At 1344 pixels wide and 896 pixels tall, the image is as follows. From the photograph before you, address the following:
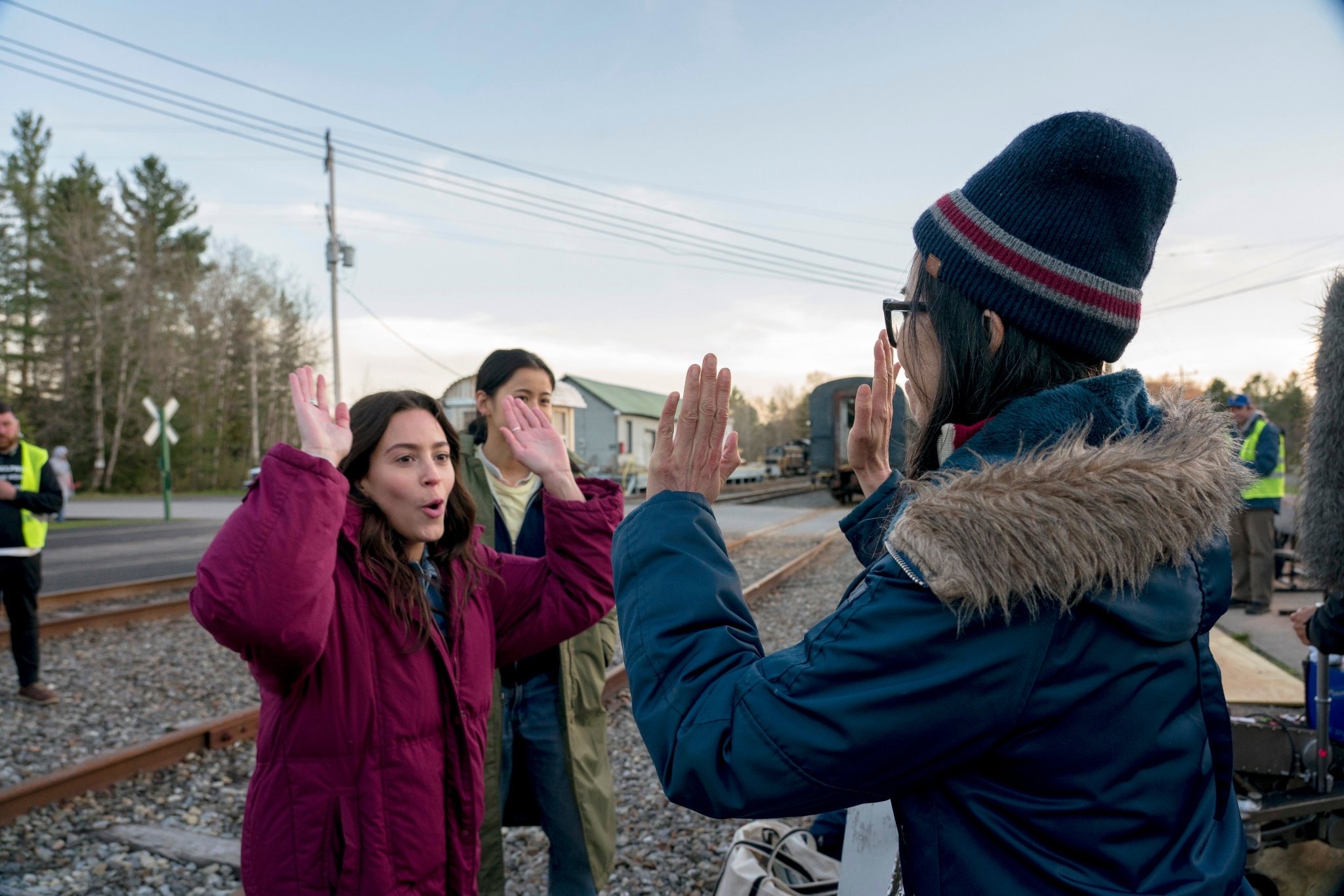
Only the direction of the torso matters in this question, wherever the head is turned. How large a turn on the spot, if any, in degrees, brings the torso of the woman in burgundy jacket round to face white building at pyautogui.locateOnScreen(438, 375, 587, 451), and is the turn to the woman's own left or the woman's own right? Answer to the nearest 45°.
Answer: approximately 135° to the woman's own left

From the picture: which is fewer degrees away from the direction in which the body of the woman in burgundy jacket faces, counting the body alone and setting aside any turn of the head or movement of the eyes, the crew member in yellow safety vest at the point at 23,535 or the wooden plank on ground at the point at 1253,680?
the wooden plank on ground

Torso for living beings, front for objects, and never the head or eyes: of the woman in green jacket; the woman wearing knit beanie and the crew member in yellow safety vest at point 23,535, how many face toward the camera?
2

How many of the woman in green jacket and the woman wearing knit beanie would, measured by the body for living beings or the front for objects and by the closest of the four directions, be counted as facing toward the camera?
1

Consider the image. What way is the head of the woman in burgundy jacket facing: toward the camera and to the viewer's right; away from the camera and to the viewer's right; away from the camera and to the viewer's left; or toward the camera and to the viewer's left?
toward the camera and to the viewer's right

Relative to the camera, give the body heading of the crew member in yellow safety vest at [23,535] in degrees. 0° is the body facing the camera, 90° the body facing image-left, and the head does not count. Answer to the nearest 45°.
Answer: approximately 0°

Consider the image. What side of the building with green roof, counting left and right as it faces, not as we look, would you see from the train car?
left

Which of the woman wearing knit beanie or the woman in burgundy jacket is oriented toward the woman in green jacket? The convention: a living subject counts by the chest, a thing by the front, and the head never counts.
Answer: the woman wearing knit beanie

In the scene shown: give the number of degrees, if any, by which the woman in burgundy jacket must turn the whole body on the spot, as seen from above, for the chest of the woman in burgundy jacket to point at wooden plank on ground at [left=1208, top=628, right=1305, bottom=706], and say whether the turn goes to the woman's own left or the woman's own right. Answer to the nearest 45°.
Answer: approximately 90° to the woman's own left

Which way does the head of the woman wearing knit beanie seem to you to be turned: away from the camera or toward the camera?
away from the camera

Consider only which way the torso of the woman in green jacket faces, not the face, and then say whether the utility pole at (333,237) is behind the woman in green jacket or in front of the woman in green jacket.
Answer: behind

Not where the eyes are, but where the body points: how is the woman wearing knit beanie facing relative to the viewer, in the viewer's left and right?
facing away from the viewer and to the left of the viewer
